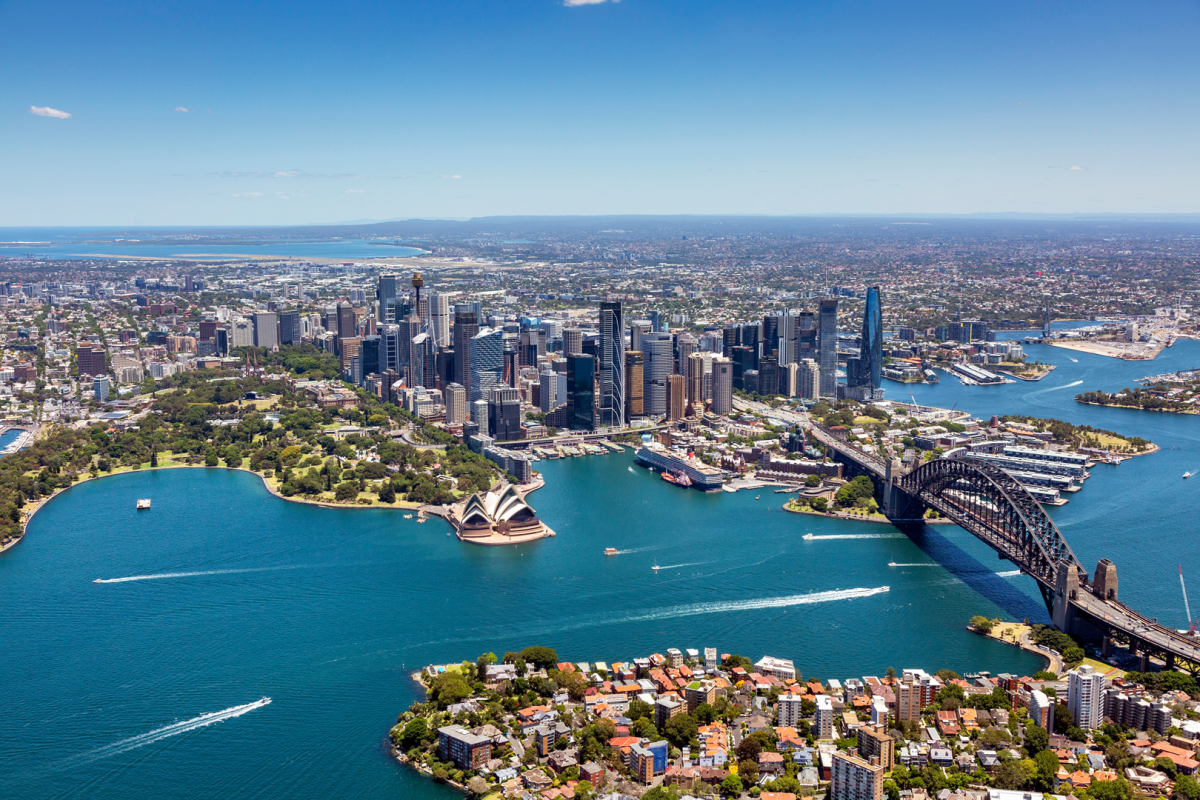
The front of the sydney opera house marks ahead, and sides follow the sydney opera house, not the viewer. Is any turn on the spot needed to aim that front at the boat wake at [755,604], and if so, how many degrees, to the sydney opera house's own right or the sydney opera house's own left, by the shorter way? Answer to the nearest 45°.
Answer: approximately 45° to the sydney opera house's own left

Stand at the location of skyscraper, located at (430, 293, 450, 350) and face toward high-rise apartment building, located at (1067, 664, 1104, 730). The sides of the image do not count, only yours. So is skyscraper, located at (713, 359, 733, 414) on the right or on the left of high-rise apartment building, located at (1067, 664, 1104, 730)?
left

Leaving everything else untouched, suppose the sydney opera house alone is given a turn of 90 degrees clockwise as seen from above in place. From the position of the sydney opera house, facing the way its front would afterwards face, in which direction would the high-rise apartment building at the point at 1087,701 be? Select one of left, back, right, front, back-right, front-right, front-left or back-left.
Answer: back-left

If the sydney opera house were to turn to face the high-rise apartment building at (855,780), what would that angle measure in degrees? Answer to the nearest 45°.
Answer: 0° — it already faces it

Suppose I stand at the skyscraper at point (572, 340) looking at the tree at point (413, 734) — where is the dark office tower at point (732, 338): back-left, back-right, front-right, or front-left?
back-left

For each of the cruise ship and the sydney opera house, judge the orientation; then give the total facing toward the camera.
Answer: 1

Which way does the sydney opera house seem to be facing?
toward the camera

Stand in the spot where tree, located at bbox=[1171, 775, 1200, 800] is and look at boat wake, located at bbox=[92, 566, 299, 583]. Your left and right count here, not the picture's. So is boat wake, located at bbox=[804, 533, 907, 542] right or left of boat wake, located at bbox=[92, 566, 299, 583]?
right
